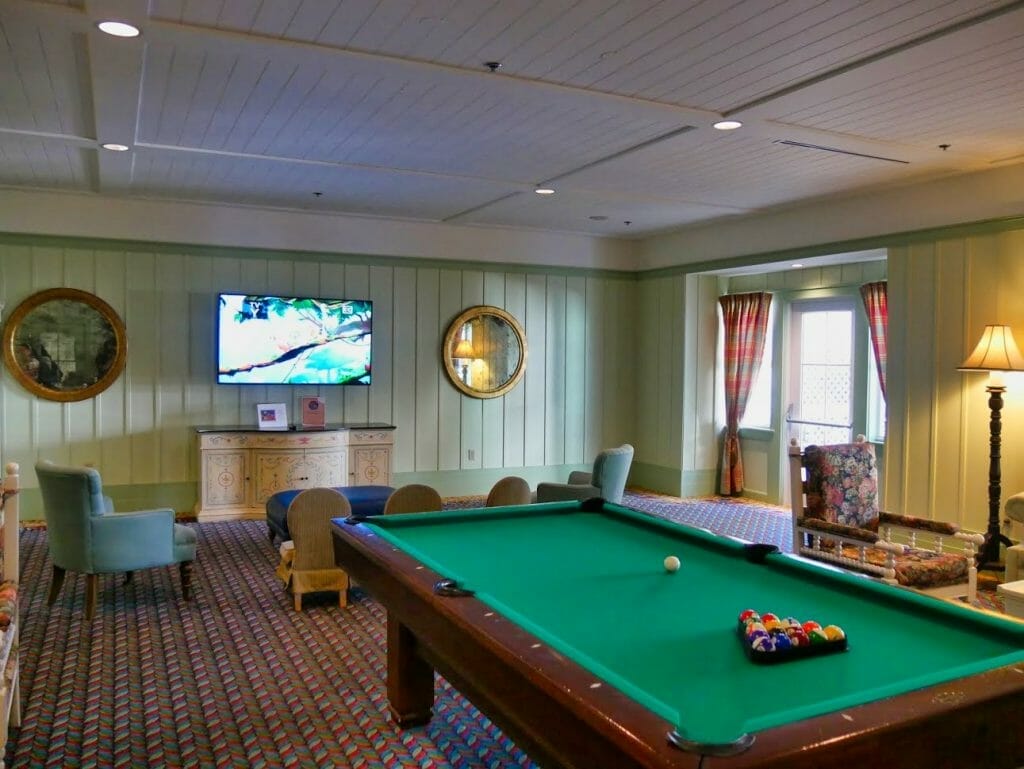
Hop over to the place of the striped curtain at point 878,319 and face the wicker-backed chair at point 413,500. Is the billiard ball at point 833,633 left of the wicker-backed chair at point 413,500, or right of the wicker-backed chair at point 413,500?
left

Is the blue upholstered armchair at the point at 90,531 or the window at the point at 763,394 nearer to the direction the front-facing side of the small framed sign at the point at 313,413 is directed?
the blue upholstered armchair

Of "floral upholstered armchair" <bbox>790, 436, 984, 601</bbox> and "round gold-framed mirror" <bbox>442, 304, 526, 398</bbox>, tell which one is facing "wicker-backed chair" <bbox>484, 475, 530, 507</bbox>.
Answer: the round gold-framed mirror

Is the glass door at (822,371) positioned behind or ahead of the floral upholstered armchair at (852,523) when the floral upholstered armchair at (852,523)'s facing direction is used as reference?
behind

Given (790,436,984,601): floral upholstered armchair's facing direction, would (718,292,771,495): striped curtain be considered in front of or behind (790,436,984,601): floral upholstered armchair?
behind

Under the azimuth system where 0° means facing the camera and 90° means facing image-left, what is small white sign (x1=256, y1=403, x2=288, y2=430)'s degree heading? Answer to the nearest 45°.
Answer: approximately 0°

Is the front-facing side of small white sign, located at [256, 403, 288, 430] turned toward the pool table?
yes
